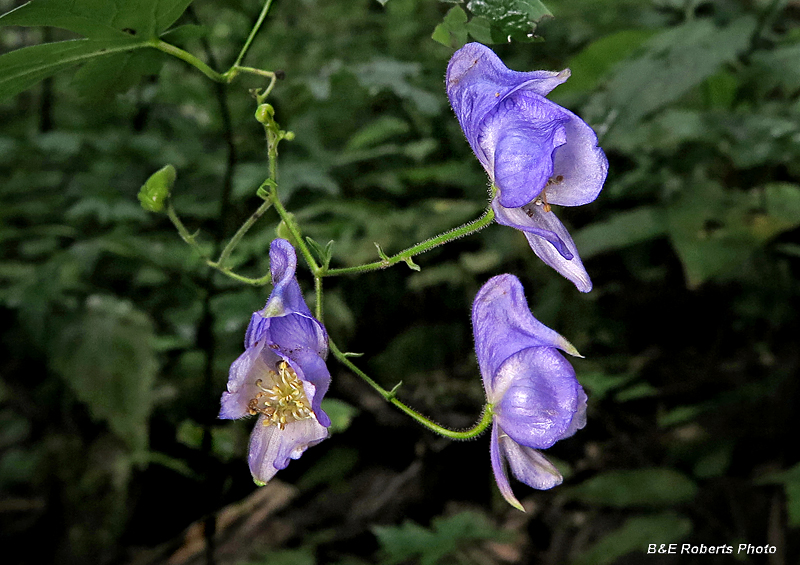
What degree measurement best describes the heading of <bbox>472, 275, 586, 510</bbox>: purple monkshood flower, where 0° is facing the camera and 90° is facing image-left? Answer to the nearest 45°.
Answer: approximately 270°
